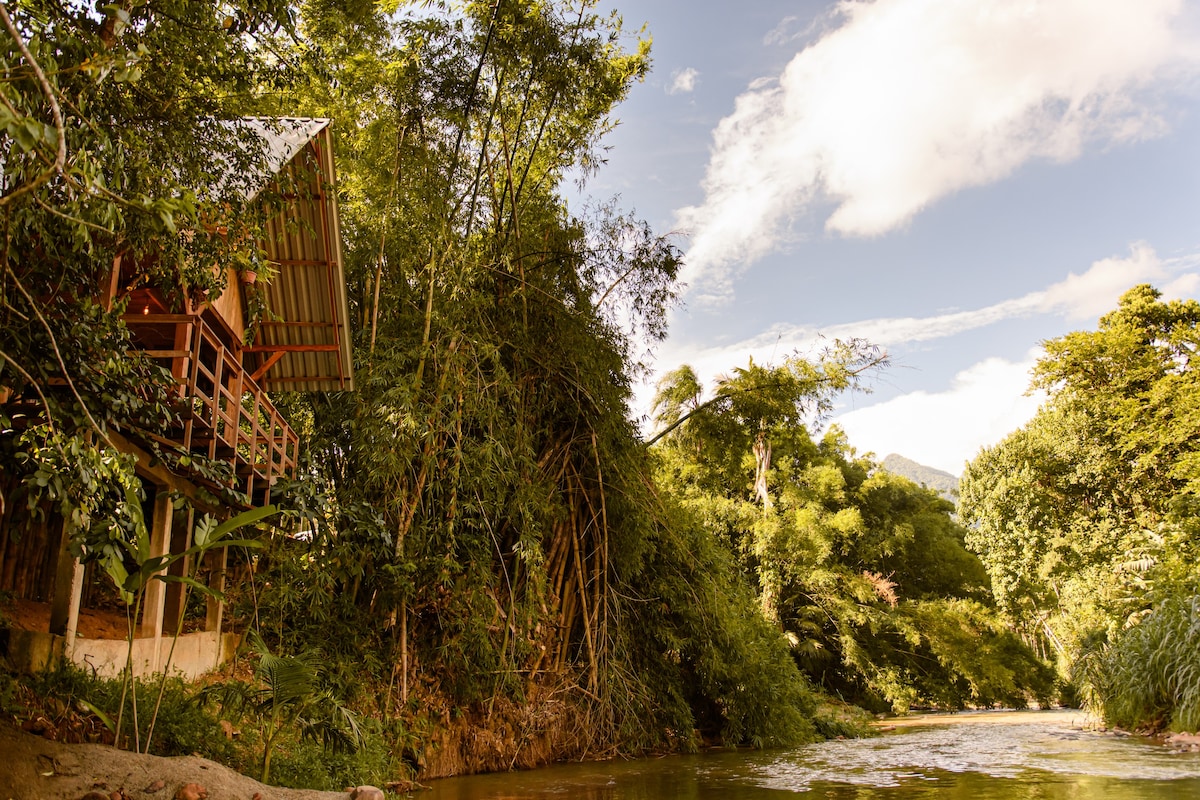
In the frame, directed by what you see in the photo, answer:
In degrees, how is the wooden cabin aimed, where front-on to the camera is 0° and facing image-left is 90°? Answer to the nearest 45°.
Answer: approximately 315°

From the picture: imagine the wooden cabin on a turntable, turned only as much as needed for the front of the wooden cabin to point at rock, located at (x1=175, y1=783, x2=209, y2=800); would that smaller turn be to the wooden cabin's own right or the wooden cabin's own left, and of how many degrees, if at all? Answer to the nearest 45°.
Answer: approximately 45° to the wooden cabin's own right

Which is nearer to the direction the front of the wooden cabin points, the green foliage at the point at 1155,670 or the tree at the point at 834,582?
the green foliage

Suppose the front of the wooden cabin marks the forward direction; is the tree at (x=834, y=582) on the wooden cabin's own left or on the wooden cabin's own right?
on the wooden cabin's own left

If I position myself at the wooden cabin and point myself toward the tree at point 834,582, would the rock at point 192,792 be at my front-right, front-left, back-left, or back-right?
back-right

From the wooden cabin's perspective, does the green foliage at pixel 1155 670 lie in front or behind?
in front
